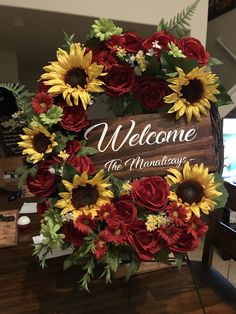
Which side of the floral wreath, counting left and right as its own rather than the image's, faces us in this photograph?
front
